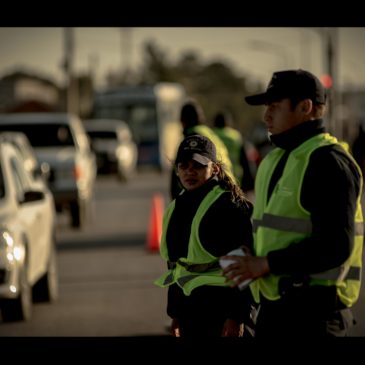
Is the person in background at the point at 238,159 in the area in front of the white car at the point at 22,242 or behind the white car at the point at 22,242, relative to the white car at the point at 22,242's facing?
behind

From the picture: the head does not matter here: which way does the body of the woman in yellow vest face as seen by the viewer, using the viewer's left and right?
facing the viewer and to the left of the viewer

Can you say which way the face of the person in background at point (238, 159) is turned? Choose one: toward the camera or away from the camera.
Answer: away from the camera

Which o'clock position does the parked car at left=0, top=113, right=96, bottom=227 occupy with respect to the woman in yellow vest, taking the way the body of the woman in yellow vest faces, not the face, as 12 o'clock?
The parked car is roughly at 4 o'clock from the woman in yellow vest.

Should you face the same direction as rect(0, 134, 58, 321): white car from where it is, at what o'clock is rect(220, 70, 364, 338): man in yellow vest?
The man in yellow vest is roughly at 10 o'clock from the white car.

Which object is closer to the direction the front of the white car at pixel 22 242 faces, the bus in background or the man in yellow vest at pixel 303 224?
the man in yellow vest

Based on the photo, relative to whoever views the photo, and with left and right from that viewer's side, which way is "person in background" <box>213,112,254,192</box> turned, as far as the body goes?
facing away from the viewer

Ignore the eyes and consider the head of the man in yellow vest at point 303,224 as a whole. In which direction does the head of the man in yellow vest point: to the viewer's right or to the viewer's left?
to the viewer's left

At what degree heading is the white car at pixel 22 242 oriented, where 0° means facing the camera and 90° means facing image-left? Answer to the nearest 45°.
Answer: approximately 45°
